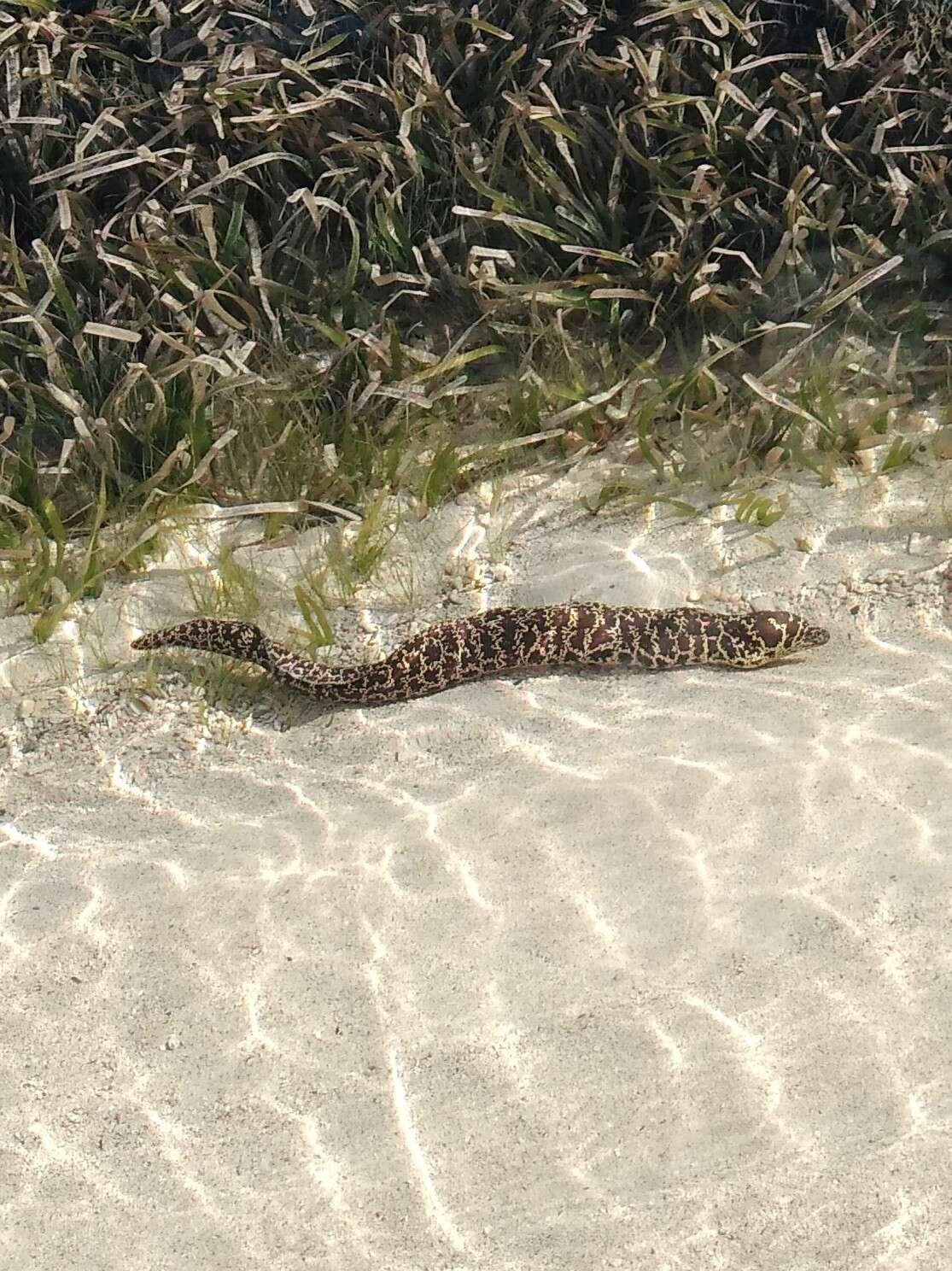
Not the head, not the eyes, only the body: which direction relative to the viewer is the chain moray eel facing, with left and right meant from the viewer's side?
facing to the right of the viewer
